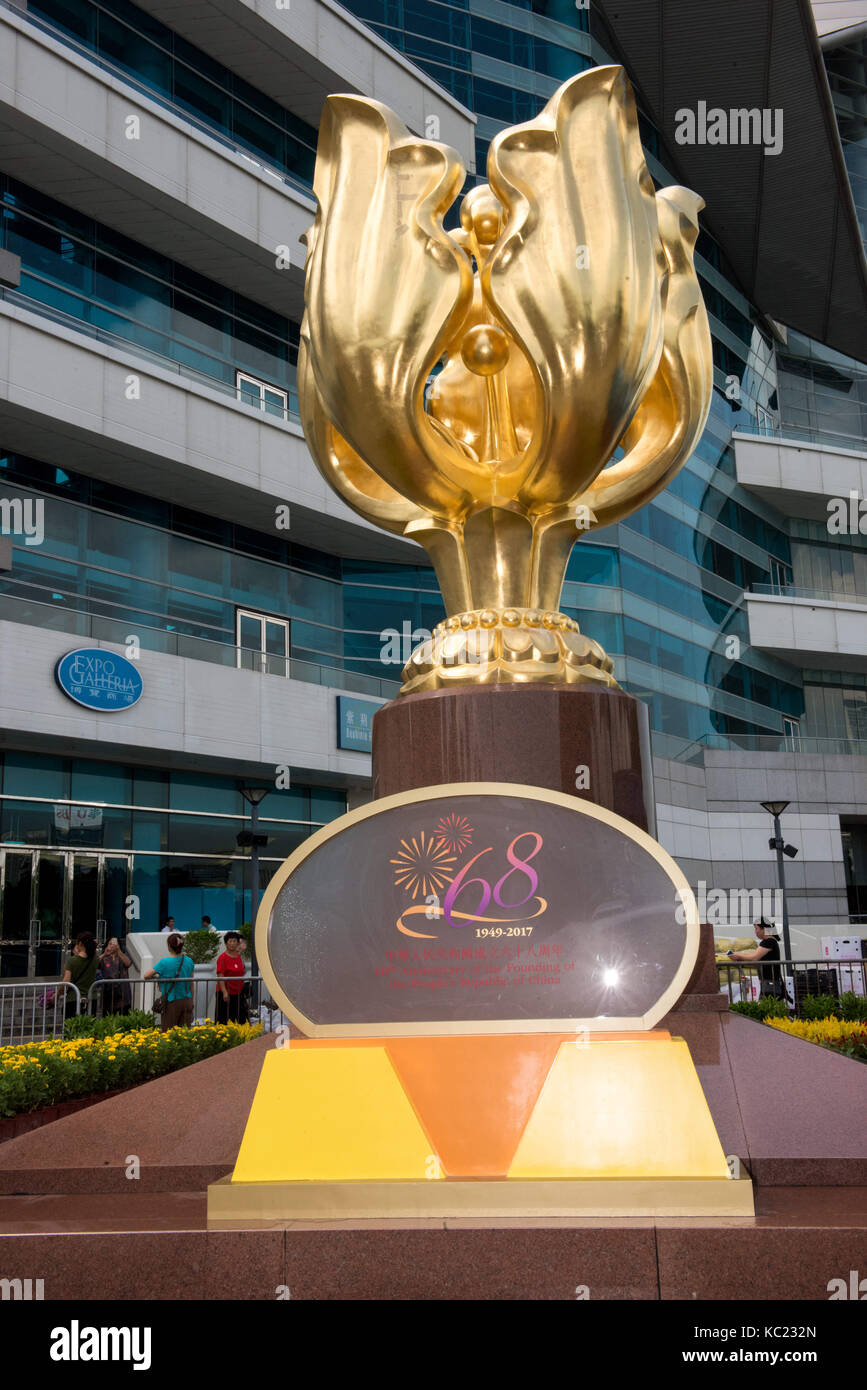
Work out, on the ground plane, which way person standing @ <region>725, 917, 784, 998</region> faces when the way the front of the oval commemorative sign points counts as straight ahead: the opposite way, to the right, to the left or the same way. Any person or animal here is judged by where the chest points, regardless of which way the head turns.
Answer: to the right

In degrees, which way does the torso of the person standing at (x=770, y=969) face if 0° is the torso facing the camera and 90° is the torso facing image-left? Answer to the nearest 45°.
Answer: approximately 90°

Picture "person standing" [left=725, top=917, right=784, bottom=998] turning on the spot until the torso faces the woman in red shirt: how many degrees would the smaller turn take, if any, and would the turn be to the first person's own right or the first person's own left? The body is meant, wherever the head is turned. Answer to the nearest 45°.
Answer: approximately 45° to the first person's own left

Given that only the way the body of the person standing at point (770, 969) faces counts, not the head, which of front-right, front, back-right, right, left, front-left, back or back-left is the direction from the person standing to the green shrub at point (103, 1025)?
front-left

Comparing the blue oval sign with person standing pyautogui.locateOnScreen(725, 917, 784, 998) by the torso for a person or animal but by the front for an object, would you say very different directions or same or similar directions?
very different directions

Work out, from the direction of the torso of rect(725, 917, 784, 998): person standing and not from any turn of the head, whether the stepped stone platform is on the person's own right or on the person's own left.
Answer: on the person's own left

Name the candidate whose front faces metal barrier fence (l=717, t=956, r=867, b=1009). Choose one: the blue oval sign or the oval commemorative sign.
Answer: the blue oval sign

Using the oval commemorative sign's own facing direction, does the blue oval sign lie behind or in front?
behind

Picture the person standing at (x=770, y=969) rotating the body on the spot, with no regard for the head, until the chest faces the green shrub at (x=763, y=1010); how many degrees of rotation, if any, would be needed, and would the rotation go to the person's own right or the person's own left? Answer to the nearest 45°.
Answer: approximately 90° to the person's own left

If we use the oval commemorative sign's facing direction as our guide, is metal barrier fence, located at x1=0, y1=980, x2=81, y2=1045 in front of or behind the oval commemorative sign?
behind

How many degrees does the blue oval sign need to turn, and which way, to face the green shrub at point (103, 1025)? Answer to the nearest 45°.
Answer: approximately 45° to its right
